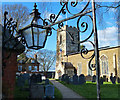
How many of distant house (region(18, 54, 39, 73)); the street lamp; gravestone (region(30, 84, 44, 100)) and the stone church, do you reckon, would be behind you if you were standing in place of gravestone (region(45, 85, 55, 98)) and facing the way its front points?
2

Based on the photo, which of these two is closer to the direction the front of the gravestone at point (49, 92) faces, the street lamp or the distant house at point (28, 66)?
the street lamp

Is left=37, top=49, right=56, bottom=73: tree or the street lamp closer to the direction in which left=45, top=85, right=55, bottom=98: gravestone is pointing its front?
the street lamp

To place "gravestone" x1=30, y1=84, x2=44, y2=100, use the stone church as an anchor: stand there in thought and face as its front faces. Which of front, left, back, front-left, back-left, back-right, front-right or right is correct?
front-left

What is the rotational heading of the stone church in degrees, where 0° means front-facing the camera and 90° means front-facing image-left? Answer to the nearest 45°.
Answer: approximately 45°

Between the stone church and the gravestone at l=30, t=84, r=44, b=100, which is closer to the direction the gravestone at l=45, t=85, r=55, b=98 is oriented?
the gravestone

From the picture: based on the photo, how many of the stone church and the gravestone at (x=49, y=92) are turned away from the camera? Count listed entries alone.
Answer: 0

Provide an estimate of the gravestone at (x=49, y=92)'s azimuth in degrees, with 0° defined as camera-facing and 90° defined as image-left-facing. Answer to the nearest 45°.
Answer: approximately 0°

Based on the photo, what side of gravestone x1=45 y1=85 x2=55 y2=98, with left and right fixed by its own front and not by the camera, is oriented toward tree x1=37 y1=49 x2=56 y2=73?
back

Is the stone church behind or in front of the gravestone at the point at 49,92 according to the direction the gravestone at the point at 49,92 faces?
behind

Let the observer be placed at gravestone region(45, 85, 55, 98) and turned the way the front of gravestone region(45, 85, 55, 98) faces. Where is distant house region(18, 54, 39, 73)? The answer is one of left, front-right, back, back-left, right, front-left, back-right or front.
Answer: back

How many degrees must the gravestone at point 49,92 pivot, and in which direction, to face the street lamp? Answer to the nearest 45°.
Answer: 0° — it already faces it
